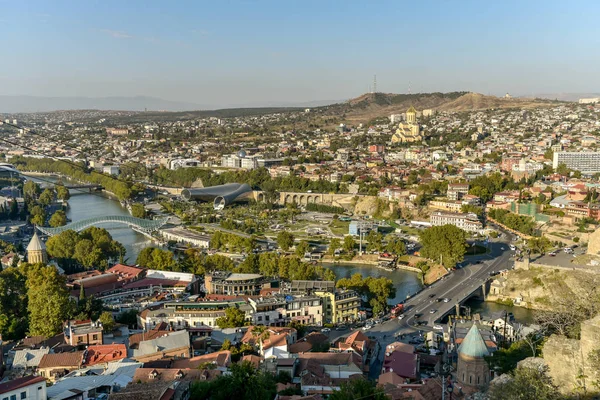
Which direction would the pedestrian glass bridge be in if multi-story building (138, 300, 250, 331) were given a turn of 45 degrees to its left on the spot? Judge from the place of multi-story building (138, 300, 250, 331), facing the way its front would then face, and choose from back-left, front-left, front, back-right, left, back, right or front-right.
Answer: back-left

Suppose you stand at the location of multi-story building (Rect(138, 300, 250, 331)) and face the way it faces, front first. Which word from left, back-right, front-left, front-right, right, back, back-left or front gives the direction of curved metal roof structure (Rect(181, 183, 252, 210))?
back

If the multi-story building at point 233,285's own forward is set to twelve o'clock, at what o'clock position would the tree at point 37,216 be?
The tree is roughly at 5 o'clock from the multi-story building.

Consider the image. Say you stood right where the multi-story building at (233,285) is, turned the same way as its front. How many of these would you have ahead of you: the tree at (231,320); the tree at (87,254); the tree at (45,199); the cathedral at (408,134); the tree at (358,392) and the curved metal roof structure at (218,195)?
2

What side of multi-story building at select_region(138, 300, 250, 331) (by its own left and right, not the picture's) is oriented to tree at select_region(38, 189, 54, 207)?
back

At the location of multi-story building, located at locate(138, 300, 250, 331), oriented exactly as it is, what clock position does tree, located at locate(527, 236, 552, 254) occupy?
The tree is roughly at 8 o'clock from the multi-story building.

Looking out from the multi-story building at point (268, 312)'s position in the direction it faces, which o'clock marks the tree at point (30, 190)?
The tree is roughly at 5 o'clock from the multi-story building.

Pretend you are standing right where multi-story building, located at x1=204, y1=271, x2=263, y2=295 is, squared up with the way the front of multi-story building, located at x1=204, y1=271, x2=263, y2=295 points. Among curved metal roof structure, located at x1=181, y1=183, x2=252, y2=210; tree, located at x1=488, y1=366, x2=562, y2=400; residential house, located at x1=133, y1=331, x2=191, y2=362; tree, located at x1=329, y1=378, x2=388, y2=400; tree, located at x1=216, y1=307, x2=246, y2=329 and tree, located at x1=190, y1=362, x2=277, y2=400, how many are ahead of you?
5

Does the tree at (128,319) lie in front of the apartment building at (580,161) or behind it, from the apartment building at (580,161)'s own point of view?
in front

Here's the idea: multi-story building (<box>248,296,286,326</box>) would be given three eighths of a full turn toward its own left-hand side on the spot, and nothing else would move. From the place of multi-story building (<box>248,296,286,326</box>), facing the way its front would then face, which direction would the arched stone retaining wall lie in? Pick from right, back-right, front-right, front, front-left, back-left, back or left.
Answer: front-left

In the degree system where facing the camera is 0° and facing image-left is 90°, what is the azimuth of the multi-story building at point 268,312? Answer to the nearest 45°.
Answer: approximately 0°
